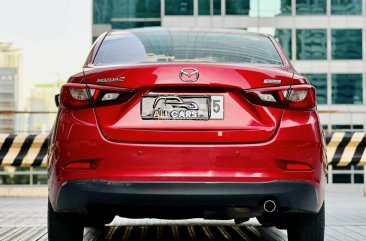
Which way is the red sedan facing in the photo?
away from the camera
